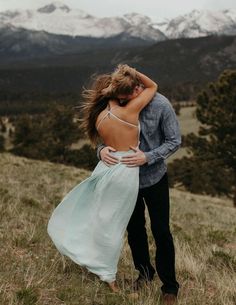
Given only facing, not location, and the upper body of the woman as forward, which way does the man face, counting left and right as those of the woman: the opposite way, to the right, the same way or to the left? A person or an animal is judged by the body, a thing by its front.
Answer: the opposite way

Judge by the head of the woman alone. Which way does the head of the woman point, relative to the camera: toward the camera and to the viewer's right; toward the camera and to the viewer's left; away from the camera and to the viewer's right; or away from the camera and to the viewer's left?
away from the camera and to the viewer's right

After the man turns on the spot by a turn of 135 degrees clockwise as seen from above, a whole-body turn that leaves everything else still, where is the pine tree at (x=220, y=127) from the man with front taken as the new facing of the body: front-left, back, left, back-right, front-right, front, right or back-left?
front

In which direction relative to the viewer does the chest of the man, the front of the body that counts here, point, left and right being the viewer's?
facing the viewer and to the left of the viewer

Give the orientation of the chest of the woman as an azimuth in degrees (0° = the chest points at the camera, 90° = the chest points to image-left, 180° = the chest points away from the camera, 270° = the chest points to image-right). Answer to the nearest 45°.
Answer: approximately 225°

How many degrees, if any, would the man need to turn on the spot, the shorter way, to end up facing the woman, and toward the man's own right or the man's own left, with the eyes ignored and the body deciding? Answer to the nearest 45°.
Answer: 0° — they already face them
